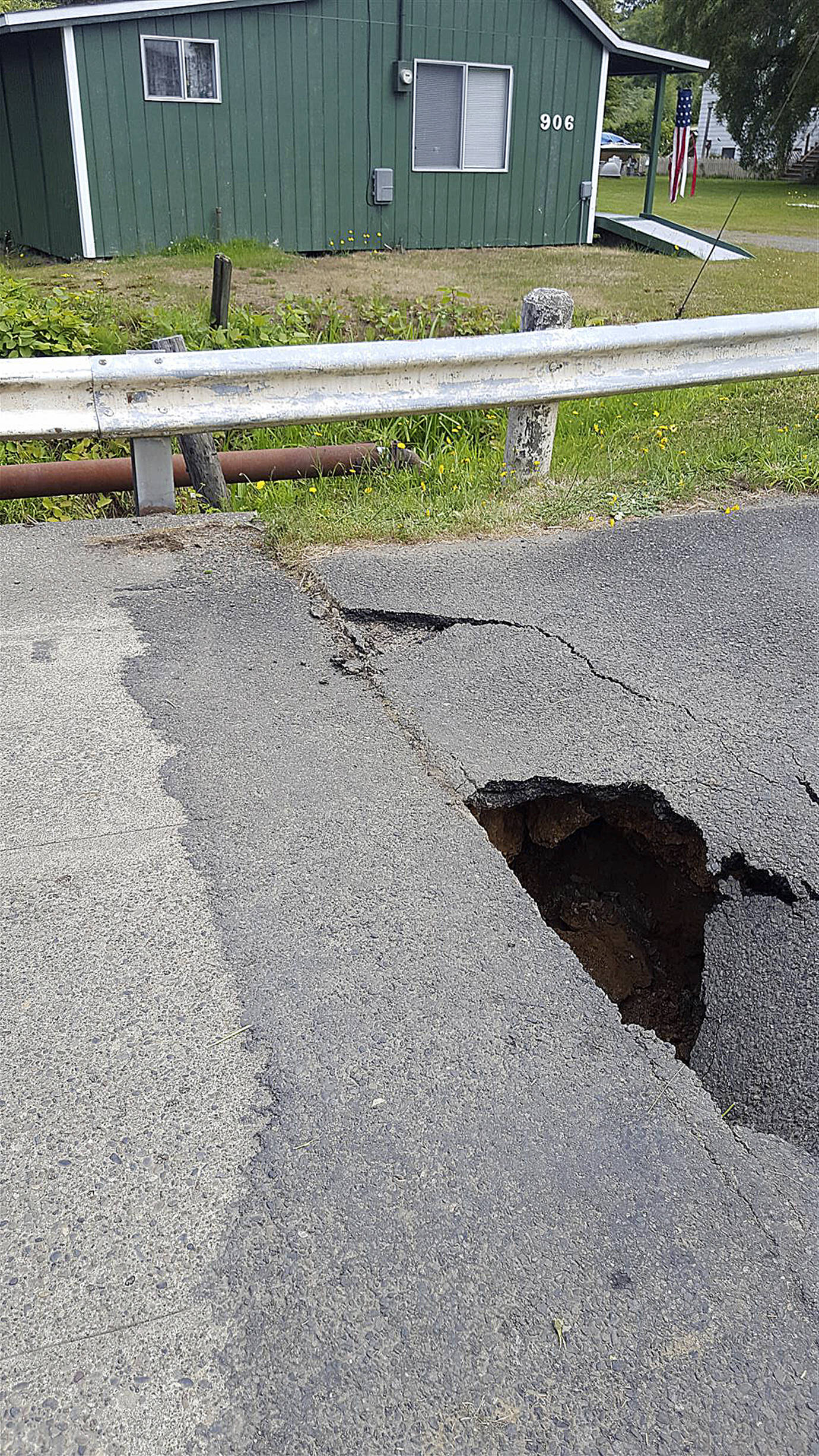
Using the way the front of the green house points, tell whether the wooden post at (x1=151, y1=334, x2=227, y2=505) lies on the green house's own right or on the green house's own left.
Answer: on the green house's own right

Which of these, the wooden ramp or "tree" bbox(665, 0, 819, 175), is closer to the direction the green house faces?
the wooden ramp

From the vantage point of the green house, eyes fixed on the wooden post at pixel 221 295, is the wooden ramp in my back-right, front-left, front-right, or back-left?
front-left
